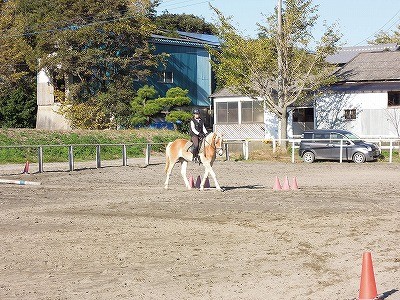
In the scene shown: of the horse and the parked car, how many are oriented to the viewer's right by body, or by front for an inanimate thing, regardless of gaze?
2

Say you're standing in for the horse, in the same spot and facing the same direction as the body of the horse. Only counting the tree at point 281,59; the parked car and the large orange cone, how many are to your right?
1

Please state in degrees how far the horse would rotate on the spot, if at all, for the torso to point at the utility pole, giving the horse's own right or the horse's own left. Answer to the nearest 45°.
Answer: approximately 90° to the horse's own left

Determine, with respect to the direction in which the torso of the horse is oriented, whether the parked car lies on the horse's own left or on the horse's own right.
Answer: on the horse's own left

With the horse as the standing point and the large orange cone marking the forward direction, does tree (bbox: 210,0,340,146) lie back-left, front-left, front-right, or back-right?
back-left

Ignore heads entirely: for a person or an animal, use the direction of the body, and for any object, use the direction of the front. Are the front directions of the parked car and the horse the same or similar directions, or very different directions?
same or similar directions

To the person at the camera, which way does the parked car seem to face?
facing to the right of the viewer

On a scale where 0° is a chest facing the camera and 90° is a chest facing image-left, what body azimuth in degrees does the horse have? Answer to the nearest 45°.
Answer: approximately 270°
